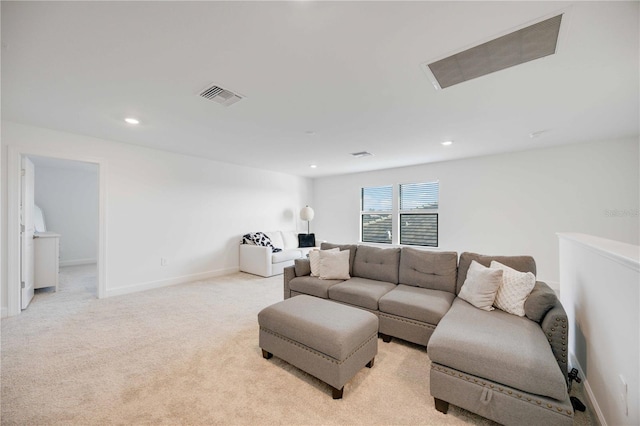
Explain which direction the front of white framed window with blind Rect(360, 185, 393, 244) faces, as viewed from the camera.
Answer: facing the viewer and to the left of the viewer

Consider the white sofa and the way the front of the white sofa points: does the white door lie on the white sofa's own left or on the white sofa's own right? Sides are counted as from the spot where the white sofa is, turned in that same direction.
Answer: on the white sofa's own right

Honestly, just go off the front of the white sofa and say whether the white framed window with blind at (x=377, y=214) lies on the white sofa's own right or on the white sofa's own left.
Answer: on the white sofa's own left

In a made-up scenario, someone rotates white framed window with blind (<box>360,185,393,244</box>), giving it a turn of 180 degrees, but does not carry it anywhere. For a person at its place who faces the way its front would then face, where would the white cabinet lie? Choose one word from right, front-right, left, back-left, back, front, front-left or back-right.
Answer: back

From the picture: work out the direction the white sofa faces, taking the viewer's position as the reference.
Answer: facing the viewer and to the right of the viewer

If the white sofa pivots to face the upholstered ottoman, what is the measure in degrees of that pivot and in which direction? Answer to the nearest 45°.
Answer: approximately 45° to its right

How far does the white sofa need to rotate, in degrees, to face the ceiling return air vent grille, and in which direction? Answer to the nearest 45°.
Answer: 0° — it already faces it

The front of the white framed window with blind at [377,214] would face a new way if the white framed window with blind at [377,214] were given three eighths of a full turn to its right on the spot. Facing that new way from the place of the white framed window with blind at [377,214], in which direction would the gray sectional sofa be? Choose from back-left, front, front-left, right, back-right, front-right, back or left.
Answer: back

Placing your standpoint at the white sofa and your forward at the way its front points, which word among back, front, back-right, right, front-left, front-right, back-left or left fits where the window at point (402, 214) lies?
front-left

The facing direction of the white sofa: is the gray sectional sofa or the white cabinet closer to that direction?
the gray sectional sofa

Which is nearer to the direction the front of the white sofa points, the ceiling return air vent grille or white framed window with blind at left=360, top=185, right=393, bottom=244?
the ceiling return air vent grille

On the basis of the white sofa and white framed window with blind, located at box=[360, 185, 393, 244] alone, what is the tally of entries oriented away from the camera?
0

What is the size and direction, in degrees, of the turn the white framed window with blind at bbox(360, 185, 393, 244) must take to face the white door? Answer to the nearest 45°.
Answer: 0° — it already faces it
